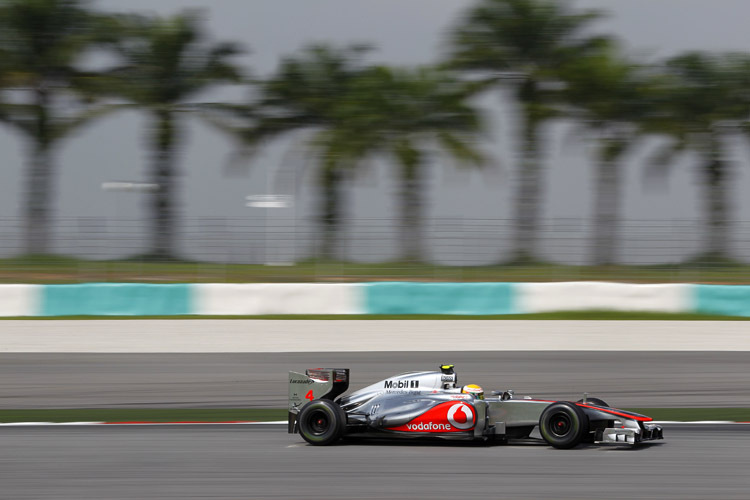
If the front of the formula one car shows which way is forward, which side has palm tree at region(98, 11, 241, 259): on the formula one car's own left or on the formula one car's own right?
on the formula one car's own left

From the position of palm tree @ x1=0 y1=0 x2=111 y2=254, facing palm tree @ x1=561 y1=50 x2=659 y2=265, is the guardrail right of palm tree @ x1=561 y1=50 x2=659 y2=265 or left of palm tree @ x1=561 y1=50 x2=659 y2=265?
right

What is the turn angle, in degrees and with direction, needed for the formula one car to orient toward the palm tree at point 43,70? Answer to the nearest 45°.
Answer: approximately 135° to its left

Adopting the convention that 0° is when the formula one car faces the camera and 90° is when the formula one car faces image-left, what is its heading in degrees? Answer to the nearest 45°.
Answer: approximately 270°

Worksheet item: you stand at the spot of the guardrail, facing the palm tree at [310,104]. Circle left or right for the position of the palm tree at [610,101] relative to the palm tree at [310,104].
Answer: right

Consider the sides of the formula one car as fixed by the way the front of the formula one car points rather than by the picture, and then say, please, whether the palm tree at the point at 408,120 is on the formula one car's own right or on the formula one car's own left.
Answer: on the formula one car's own left

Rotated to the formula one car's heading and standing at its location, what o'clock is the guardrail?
The guardrail is roughly at 9 o'clock from the formula one car.

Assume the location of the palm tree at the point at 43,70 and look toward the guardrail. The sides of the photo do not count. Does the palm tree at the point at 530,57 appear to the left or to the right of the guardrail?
left

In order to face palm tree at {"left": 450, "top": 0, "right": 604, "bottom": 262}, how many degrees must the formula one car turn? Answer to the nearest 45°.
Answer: approximately 90° to its left

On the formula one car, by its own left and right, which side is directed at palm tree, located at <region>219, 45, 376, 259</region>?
left

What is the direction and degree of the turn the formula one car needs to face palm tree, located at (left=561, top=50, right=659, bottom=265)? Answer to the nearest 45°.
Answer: approximately 90° to its left

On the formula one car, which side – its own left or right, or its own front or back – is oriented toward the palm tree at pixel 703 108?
left

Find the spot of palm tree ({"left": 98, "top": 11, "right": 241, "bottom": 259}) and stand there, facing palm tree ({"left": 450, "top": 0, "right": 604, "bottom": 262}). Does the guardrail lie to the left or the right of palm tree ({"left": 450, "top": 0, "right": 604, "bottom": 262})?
right
